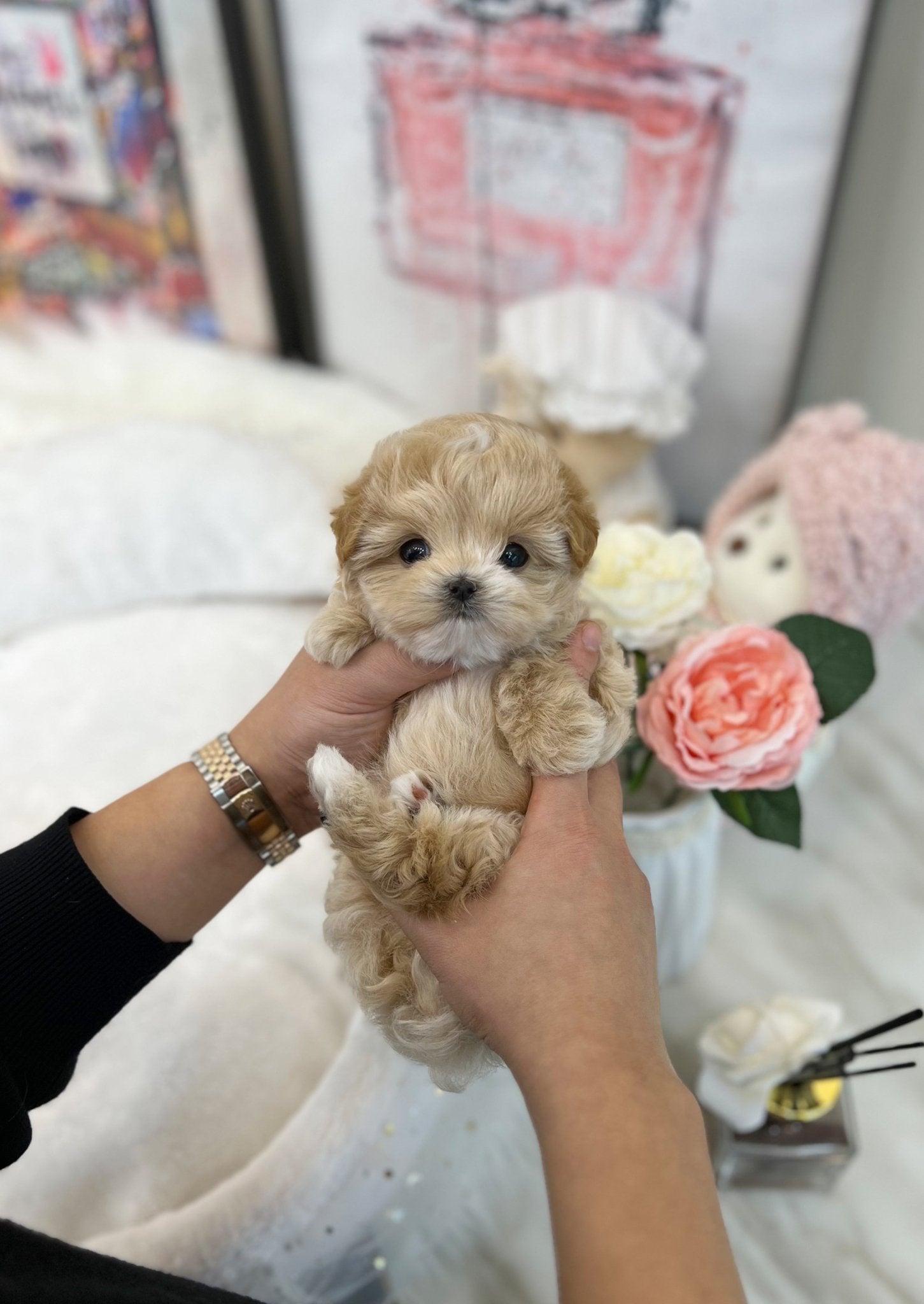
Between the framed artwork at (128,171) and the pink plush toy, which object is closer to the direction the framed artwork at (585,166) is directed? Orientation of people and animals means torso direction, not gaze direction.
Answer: the pink plush toy

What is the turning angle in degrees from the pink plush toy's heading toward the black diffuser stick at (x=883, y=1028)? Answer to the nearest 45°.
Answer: approximately 45° to its left

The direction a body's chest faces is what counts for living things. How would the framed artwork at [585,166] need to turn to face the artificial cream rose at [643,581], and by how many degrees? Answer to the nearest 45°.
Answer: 0° — it already faces it

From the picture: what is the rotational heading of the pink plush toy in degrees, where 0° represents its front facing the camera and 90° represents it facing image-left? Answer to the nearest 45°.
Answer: approximately 45°

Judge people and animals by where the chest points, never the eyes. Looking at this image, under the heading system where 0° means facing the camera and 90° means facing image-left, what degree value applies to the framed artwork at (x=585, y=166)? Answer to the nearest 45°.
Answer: approximately 0°

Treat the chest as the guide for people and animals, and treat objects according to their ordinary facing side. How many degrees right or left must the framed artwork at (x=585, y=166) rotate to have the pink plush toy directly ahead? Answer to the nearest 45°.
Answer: approximately 45° to its left

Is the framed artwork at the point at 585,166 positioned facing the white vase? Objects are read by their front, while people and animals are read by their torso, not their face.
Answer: yes

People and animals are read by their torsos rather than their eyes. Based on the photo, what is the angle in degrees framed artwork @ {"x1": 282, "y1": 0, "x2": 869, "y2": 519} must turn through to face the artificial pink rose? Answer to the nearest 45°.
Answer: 0° — it already faces it
